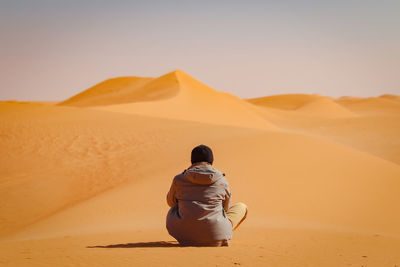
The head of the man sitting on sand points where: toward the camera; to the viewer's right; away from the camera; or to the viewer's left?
away from the camera

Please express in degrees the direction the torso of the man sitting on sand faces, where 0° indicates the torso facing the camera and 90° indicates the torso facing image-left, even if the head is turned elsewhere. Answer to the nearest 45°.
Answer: approximately 180°

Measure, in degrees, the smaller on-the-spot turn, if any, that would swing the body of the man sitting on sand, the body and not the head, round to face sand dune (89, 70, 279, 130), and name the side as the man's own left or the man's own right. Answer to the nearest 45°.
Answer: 0° — they already face it
